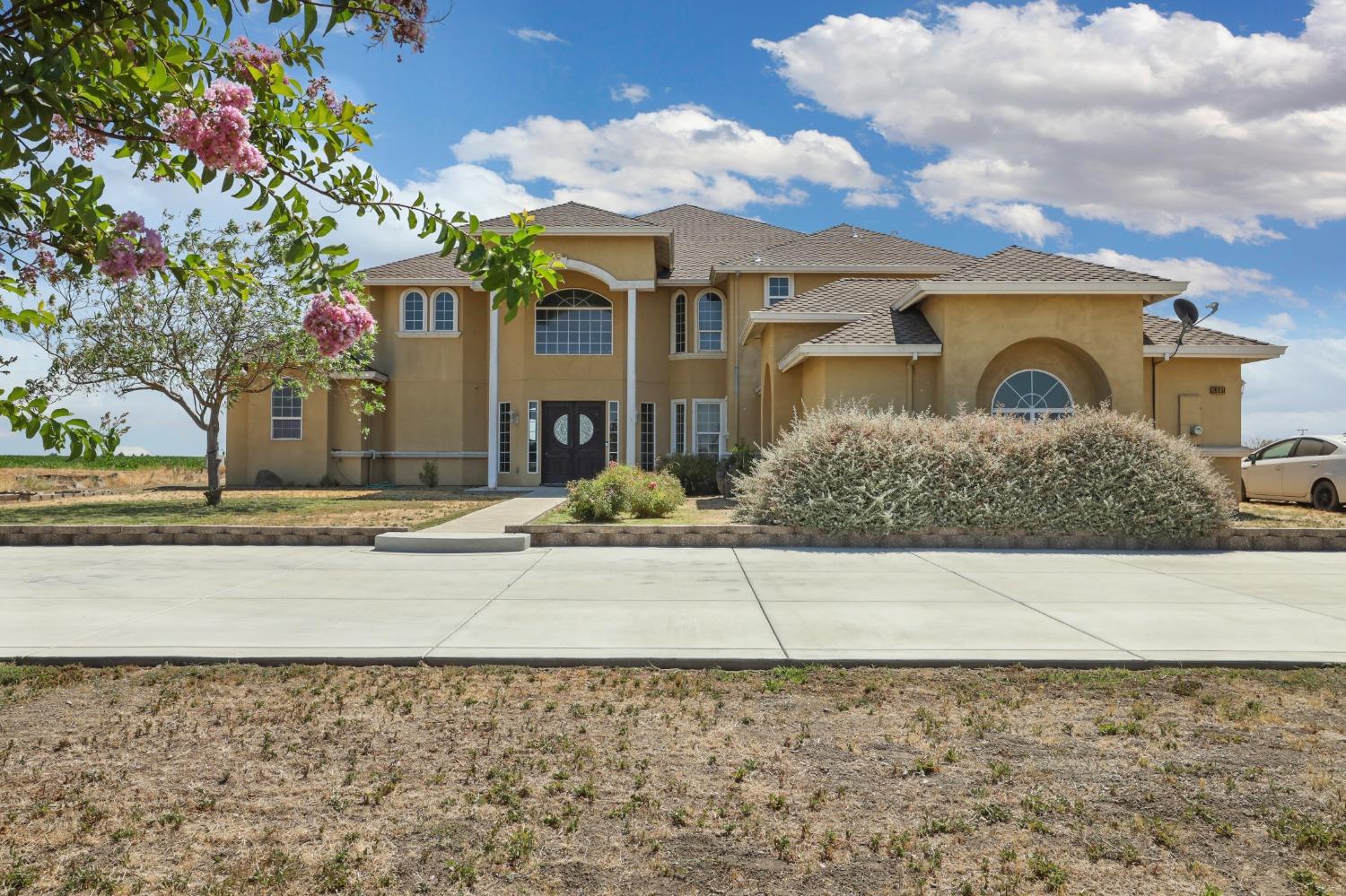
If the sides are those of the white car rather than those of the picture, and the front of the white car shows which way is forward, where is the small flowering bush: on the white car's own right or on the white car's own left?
on the white car's own left

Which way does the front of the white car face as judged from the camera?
facing away from the viewer and to the left of the viewer

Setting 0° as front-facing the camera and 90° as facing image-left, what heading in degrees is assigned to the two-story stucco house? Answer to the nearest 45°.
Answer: approximately 0°

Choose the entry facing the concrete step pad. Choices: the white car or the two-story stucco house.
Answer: the two-story stucco house

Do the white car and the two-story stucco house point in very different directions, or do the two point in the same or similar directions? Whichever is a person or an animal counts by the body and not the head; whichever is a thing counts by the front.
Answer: very different directions

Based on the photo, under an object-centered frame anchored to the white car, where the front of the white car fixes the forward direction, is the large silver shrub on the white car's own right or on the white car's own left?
on the white car's own left

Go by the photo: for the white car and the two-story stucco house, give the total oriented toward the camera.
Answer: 1
